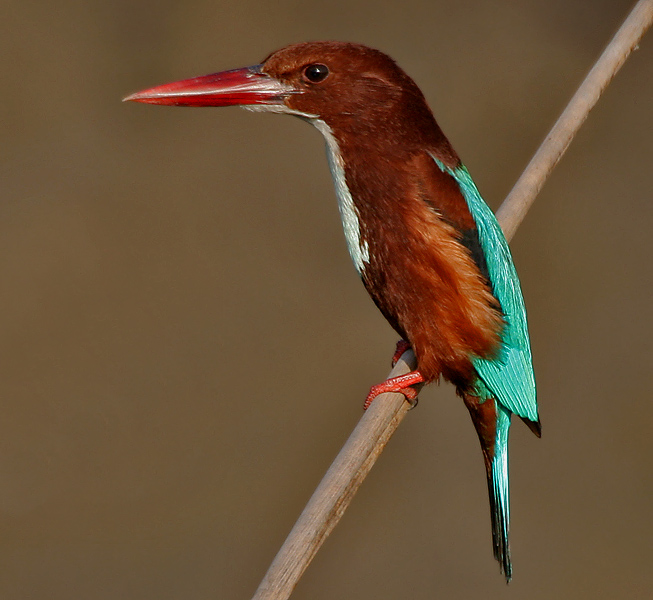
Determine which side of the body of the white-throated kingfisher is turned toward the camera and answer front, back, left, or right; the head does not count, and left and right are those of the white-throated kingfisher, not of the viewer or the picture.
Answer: left
